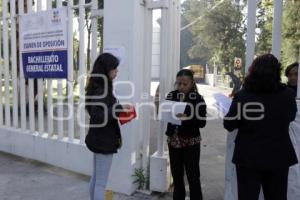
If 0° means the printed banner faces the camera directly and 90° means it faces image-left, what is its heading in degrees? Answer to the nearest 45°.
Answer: approximately 45°

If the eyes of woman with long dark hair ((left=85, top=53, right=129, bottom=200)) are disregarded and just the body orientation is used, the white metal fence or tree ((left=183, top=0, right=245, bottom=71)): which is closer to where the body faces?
the tree

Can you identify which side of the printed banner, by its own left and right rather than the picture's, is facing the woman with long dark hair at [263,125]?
left

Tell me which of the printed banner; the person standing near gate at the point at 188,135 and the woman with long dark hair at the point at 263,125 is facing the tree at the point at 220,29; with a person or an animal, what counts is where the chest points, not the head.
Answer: the woman with long dark hair

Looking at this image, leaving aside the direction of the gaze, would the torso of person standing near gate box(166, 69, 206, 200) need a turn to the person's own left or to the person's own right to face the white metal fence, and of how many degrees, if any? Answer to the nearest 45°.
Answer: approximately 90° to the person's own right

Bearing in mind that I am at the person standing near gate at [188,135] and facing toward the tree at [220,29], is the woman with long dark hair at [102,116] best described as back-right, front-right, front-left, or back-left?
back-left

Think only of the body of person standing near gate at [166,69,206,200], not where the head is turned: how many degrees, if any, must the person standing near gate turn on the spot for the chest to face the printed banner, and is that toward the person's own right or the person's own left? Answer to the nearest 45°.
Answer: approximately 90° to the person's own right

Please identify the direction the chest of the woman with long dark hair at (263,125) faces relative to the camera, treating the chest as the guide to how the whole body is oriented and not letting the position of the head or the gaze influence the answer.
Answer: away from the camera

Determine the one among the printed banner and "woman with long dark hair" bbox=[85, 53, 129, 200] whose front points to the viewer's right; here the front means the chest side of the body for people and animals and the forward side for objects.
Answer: the woman with long dark hair

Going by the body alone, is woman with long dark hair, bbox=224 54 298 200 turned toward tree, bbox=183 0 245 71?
yes

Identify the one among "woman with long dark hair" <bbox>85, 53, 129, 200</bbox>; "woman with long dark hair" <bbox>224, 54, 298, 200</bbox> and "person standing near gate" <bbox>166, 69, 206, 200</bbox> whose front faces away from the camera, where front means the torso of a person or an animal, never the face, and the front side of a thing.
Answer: "woman with long dark hair" <bbox>224, 54, 298, 200</bbox>

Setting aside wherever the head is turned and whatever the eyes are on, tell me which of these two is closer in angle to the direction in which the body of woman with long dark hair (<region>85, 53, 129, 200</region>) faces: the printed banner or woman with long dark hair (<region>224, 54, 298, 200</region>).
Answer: the woman with long dark hair

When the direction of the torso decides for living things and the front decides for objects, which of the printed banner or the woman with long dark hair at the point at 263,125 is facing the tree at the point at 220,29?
the woman with long dark hair
